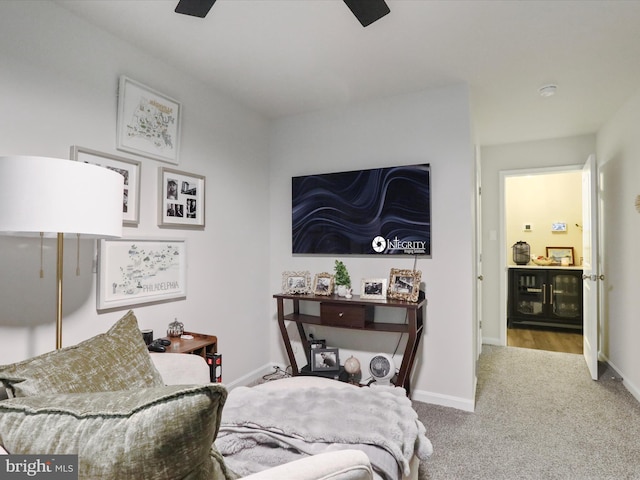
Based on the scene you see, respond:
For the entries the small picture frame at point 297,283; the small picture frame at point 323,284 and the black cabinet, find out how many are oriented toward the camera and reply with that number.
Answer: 3

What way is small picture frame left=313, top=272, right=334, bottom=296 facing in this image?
toward the camera

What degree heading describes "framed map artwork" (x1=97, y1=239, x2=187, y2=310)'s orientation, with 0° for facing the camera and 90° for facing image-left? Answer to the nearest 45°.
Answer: approximately 315°

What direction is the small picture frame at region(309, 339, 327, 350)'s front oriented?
toward the camera

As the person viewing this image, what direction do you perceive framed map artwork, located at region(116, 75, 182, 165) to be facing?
facing the viewer and to the right of the viewer

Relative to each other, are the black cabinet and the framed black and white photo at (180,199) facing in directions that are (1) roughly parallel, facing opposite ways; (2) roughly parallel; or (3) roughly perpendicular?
roughly perpendicular

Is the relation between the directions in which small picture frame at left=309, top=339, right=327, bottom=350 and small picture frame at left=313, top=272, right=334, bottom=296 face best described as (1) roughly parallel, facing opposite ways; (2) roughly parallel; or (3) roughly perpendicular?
roughly parallel

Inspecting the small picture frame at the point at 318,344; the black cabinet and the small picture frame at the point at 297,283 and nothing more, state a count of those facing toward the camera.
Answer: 3

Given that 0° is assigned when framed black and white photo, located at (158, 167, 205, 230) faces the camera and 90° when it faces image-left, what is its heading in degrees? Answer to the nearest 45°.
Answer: approximately 315°

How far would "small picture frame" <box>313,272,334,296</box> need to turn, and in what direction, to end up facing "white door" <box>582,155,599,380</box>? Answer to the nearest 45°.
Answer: approximately 90° to its left

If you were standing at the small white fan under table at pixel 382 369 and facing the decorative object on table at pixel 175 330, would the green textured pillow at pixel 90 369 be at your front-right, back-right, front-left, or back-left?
front-left

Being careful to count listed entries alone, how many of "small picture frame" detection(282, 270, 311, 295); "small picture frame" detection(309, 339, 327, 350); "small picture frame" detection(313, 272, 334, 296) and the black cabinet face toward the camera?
4

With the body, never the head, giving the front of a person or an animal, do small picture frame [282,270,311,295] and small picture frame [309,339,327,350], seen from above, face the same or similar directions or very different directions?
same or similar directions

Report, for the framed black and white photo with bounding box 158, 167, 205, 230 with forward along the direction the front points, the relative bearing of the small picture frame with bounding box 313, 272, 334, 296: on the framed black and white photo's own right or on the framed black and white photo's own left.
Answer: on the framed black and white photo's own left

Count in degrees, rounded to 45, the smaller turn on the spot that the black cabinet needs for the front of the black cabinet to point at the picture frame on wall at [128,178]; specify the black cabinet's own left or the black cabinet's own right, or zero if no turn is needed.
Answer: approximately 45° to the black cabinet's own right
